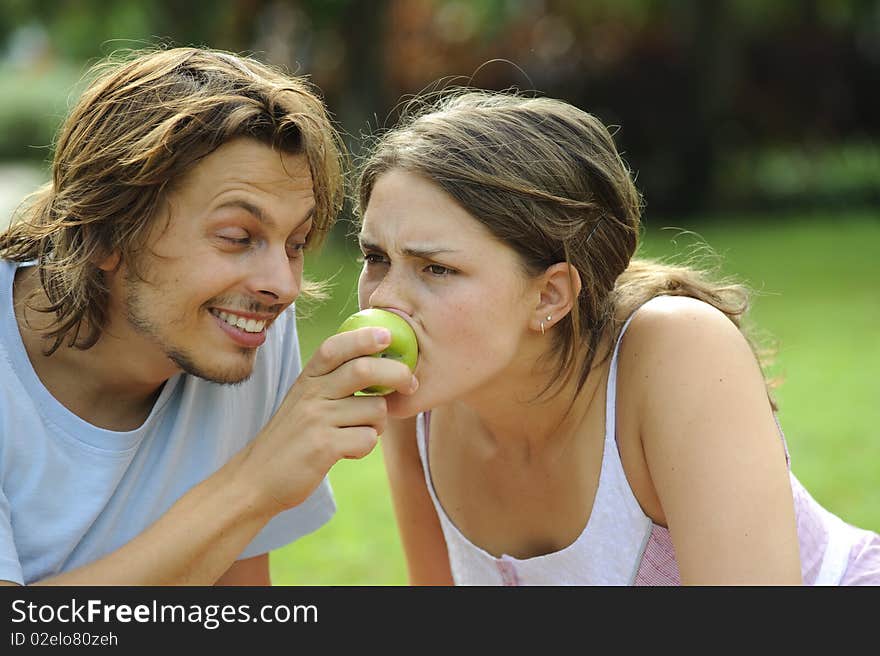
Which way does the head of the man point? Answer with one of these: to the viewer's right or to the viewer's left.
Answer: to the viewer's right

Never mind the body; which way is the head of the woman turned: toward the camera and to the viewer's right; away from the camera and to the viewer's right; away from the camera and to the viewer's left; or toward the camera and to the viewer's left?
toward the camera and to the viewer's left

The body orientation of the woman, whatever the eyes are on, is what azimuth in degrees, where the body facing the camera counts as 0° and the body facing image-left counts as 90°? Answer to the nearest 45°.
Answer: approximately 45°

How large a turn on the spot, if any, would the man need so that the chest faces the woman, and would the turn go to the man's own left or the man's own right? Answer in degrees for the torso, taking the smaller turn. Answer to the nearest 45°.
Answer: approximately 45° to the man's own left

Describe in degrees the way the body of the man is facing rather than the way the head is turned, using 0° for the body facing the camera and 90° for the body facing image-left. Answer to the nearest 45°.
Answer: approximately 315°

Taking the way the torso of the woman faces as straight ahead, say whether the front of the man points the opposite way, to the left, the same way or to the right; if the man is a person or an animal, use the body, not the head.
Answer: to the left

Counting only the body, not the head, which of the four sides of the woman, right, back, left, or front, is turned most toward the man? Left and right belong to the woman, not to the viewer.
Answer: front

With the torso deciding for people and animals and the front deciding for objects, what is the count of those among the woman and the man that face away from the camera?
0
